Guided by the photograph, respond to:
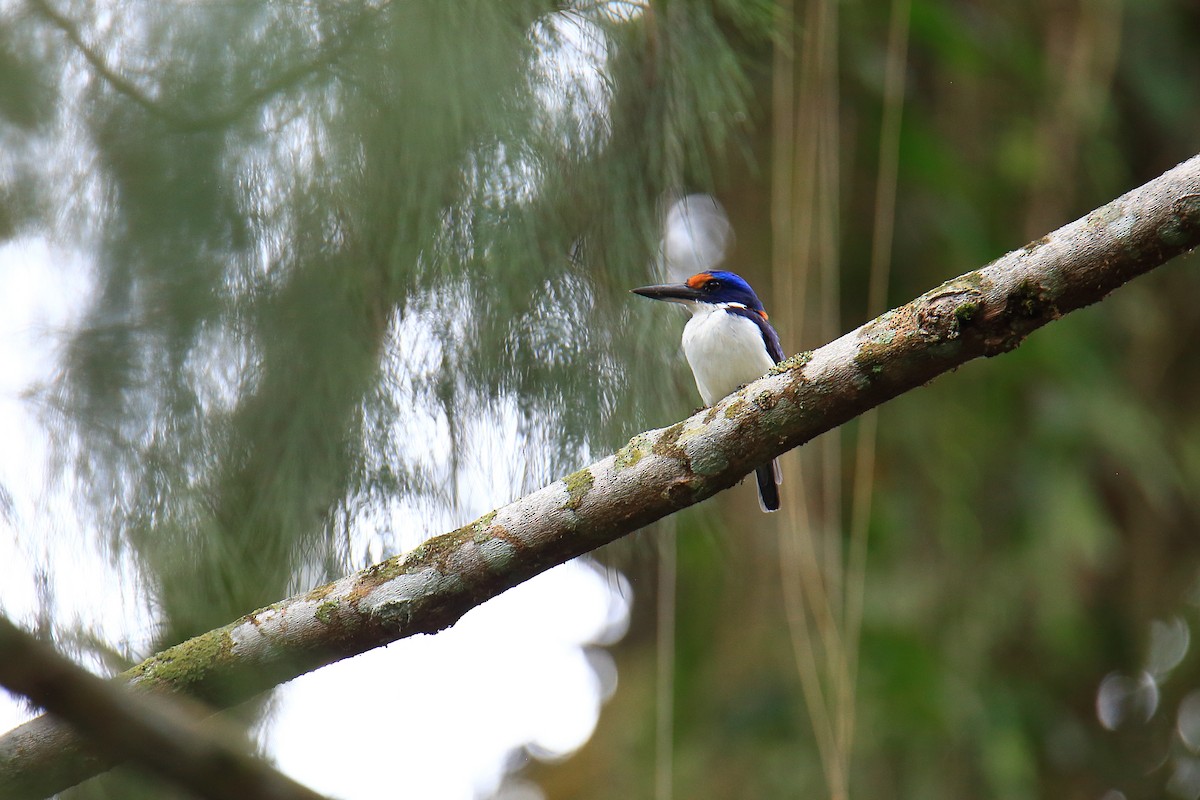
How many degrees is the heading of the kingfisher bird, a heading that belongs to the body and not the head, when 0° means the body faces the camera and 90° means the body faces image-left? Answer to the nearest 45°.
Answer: approximately 45°
